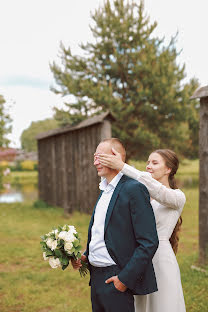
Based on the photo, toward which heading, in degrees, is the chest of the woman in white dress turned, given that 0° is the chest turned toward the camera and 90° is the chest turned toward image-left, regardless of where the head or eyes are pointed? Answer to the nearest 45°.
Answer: approximately 90°

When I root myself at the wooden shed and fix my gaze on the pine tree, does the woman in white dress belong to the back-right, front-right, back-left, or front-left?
back-right

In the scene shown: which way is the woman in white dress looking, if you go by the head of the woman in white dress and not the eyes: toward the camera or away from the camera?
toward the camera

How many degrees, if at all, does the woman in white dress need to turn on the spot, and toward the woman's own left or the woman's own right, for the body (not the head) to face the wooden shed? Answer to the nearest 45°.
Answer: approximately 90° to the woman's own right

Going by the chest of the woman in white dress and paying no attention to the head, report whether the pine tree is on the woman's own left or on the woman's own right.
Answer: on the woman's own right

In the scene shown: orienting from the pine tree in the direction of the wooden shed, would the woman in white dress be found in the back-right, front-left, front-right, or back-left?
front-left
